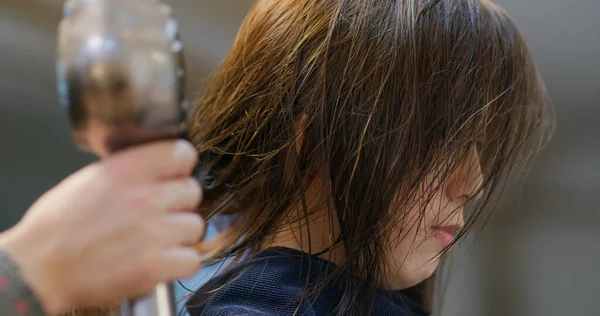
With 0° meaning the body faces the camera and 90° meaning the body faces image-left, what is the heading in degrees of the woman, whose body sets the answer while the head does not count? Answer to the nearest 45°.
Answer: approximately 270°

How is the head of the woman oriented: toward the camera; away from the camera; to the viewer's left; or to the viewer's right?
to the viewer's right
